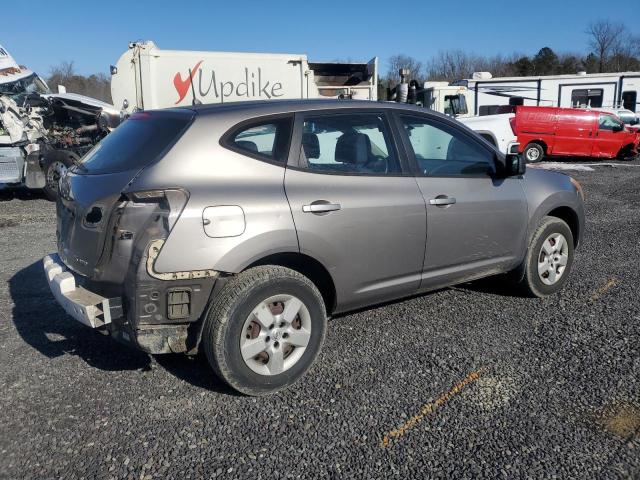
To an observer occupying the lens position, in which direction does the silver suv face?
facing away from the viewer and to the right of the viewer

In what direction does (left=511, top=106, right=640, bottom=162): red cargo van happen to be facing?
to the viewer's right

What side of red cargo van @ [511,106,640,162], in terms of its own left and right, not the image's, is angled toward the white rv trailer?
left

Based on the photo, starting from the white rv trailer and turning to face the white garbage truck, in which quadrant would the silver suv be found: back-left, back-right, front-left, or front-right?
front-left

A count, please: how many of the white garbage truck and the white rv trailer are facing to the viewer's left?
1

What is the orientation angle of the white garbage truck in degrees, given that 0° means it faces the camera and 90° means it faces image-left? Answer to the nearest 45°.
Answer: approximately 270°

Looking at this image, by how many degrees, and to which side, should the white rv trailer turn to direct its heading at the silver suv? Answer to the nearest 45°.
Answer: approximately 90° to its left

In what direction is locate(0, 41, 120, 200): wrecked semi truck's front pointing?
to the viewer's right

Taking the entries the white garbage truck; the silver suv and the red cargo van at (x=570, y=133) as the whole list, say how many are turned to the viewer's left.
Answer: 0

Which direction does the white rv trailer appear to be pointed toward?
to the viewer's left

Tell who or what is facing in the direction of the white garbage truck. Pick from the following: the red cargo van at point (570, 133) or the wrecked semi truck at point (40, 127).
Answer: the wrecked semi truck

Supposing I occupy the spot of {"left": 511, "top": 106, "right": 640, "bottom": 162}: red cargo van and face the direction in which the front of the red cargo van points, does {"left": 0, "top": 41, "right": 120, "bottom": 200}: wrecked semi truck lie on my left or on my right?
on my right

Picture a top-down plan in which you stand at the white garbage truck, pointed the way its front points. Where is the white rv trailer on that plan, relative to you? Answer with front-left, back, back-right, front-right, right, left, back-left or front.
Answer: front-left
